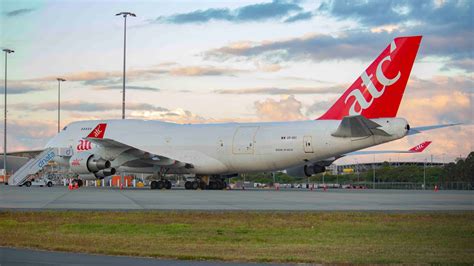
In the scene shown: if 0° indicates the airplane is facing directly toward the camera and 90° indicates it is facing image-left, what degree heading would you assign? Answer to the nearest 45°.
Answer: approximately 135°
